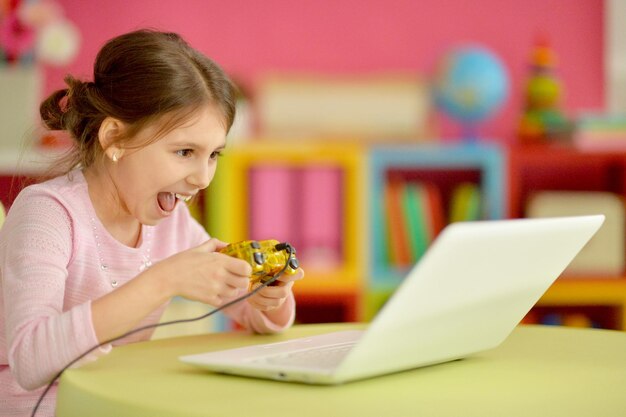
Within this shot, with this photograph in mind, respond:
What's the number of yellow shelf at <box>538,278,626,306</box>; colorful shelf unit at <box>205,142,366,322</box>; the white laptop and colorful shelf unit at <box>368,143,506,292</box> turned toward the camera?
3

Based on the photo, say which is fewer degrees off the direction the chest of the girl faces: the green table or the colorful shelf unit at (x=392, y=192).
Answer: the green table

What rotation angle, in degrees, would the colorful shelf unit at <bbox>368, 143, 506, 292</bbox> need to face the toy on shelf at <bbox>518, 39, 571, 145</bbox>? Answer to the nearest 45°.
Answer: approximately 90° to its left

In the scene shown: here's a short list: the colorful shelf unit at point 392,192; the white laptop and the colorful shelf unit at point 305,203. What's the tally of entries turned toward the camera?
2

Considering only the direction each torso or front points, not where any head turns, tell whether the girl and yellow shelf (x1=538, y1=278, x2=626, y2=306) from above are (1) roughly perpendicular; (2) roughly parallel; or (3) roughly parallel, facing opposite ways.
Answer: roughly perpendicular

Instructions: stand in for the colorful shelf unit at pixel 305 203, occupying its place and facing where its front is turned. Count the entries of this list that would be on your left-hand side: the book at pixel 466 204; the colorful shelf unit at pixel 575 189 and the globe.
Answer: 3

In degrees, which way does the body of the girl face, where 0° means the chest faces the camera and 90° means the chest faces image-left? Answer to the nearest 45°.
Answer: approximately 315°

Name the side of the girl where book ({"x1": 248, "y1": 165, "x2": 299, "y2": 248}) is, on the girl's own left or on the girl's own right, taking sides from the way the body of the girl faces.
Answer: on the girl's own left

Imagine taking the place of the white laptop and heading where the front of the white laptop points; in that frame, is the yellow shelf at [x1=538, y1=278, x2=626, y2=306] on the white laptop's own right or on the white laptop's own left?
on the white laptop's own right

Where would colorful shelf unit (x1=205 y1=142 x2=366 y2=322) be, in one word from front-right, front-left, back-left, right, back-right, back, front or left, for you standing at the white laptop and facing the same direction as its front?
front-right

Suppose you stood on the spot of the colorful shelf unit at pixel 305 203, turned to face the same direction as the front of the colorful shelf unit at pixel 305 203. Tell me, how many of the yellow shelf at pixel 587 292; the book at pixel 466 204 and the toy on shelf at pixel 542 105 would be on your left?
3
